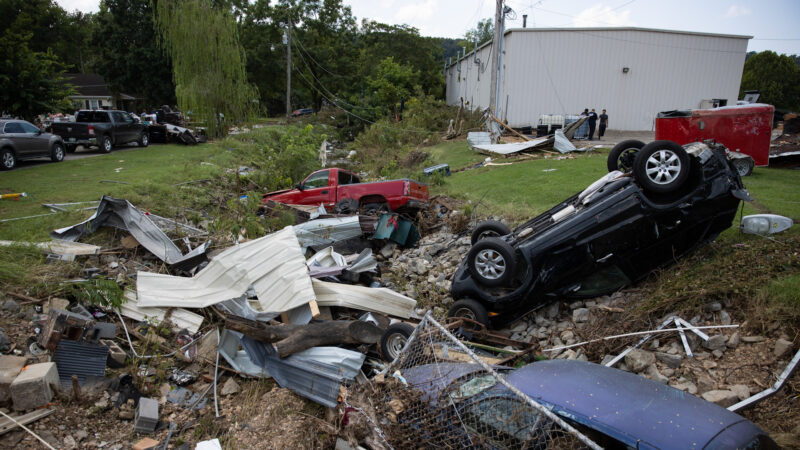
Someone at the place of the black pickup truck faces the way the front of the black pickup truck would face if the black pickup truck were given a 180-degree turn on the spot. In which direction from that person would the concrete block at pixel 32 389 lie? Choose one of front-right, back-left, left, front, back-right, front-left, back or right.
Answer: front-left

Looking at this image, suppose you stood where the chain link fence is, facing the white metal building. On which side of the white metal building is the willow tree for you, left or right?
left

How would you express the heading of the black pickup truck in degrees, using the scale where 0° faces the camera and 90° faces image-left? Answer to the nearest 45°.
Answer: approximately 225°

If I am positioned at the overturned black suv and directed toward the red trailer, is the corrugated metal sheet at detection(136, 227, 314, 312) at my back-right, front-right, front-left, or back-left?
back-left

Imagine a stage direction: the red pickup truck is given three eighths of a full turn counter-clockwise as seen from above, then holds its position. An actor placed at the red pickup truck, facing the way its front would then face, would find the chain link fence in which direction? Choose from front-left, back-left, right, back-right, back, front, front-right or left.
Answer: front

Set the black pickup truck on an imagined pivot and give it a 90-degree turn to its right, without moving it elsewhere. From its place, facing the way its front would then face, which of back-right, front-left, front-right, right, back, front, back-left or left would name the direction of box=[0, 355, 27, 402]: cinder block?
front-right

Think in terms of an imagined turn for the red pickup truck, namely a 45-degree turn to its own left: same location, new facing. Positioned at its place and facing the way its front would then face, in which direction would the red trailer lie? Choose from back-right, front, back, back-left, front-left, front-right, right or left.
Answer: back

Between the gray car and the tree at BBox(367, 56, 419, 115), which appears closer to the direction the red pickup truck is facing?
the gray car

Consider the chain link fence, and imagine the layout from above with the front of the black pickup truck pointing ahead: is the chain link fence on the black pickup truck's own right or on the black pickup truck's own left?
on the black pickup truck's own right

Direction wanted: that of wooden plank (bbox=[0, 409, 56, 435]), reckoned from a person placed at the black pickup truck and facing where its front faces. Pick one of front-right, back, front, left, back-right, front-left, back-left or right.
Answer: back-right

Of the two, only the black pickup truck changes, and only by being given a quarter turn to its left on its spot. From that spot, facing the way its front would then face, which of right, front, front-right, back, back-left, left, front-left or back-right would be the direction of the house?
front-right

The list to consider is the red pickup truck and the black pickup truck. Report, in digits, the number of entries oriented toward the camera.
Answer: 0

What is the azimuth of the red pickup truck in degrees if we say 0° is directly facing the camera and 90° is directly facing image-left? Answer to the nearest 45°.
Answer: approximately 135°
